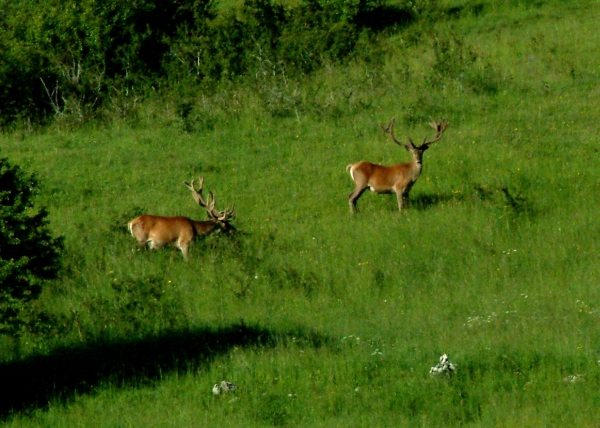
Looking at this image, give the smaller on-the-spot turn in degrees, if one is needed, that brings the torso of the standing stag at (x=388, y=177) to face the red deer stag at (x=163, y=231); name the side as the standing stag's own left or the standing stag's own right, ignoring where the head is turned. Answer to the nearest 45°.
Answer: approximately 135° to the standing stag's own right

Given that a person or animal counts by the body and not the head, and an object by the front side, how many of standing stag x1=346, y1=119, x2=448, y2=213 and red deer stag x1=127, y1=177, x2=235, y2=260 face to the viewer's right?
2

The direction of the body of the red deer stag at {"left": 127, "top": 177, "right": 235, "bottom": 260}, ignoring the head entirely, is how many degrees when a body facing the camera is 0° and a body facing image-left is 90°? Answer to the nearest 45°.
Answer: approximately 270°

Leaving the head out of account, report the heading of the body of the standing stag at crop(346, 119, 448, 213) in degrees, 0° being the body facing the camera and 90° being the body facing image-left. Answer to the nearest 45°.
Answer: approximately 270°

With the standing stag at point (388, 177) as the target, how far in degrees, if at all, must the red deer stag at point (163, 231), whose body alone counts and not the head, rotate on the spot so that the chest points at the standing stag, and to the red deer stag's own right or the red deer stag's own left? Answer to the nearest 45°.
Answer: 0° — it already faces it
